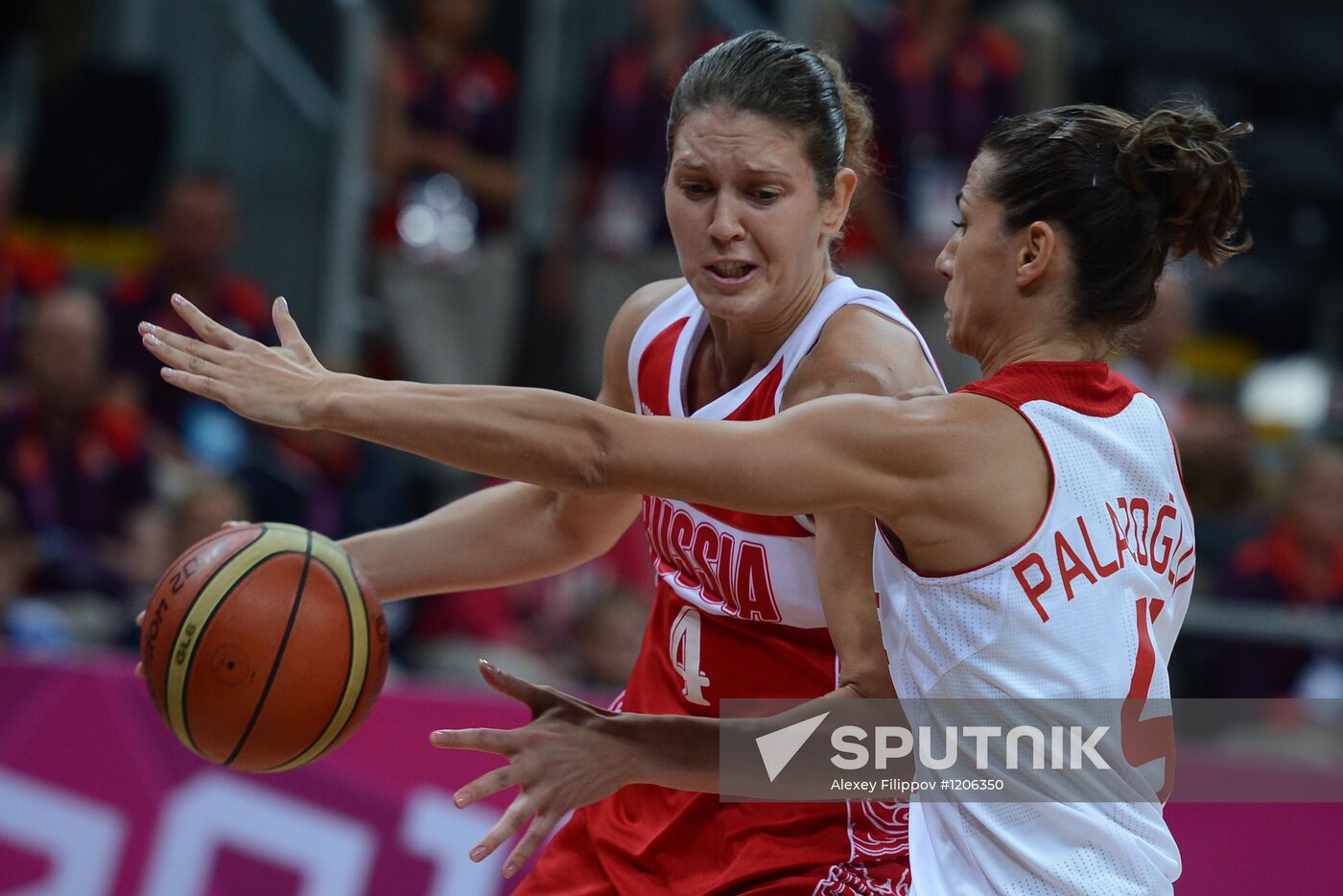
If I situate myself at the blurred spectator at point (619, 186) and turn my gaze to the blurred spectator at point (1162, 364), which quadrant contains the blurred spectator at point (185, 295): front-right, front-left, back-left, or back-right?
back-right

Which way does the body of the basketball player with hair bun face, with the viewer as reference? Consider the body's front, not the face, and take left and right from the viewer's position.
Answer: facing away from the viewer and to the left of the viewer

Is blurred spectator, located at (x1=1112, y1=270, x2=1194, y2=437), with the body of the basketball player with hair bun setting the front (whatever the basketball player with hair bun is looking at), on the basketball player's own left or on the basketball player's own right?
on the basketball player's own right

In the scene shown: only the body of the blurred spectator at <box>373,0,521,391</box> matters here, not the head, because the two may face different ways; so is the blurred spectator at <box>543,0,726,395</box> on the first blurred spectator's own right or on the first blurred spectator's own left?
on the first blurred spectator's own left

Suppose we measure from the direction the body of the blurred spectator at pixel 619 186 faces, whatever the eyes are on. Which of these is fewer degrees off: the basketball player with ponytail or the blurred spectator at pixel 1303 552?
the basketball player with ponytail

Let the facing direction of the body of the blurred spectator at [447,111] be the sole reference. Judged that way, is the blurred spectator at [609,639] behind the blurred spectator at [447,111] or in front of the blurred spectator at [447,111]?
in front

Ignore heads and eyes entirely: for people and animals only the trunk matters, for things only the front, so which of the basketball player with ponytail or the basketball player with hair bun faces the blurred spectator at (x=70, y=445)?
the basketball player with hair bun

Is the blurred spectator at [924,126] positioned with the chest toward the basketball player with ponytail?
yes

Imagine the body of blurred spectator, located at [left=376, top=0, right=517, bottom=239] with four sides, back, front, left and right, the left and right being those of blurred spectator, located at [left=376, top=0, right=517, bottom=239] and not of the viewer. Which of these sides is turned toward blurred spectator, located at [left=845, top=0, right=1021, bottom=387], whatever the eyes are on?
left

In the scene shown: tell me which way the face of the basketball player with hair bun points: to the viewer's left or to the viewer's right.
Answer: to the viewer's left

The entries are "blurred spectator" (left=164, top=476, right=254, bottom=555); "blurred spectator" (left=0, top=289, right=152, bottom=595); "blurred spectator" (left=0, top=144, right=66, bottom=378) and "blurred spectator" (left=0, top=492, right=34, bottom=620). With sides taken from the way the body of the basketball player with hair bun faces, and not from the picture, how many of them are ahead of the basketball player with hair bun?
4

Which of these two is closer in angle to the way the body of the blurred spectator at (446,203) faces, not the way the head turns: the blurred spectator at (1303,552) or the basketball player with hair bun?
the basketball player with hair bun
